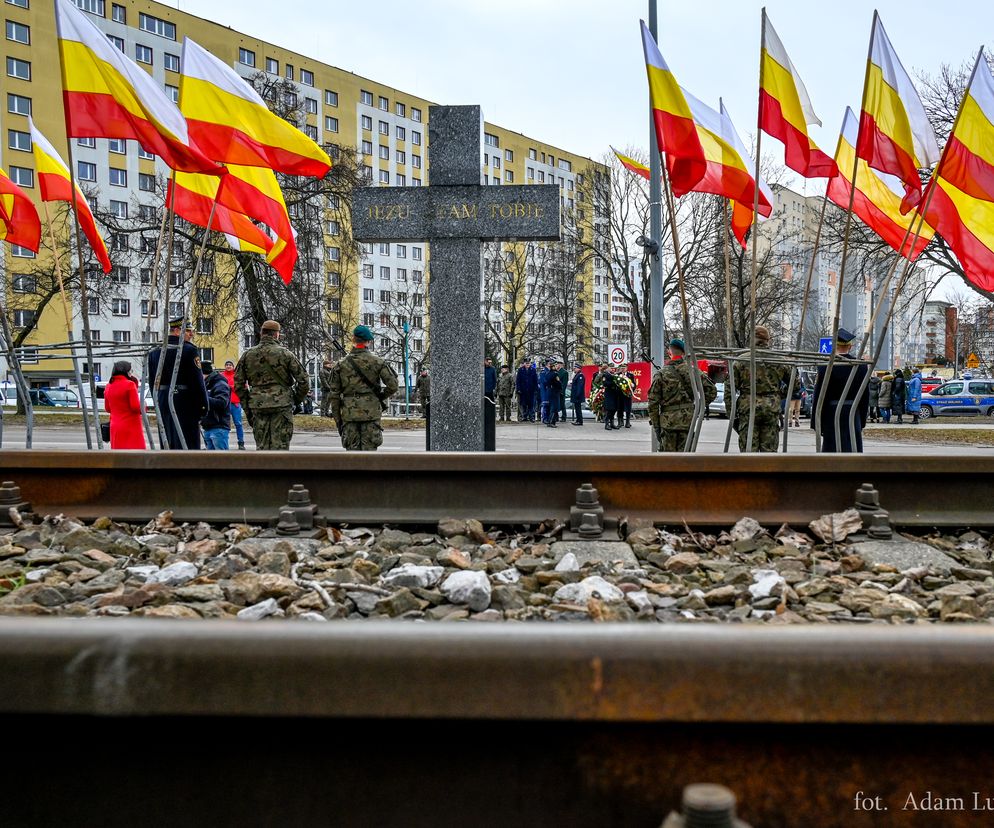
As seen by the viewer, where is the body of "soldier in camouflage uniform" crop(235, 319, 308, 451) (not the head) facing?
away from the camera

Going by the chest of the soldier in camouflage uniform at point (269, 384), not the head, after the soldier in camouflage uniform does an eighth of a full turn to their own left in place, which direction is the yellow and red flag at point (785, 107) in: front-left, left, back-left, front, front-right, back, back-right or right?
back

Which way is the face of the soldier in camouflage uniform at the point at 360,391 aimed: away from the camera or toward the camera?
away from the camera

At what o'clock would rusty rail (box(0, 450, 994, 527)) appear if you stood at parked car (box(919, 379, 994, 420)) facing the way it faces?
The rusty rail is roughly at 9 o'clock from the parked car.

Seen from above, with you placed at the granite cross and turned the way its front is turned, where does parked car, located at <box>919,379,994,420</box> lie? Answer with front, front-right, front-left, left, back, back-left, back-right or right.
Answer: back-left

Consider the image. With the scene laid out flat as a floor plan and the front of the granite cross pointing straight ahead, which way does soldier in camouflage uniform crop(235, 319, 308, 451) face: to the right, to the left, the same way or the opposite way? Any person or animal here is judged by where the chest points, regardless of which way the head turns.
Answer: the opposite way

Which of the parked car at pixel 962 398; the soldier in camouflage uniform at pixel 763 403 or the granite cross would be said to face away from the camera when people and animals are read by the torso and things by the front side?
the soldier in camouflage uniform

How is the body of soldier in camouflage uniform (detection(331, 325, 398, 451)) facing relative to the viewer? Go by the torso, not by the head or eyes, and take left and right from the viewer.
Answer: facing away from the viewer

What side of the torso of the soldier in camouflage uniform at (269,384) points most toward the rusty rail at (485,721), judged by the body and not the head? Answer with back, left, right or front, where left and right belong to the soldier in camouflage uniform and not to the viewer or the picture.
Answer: back

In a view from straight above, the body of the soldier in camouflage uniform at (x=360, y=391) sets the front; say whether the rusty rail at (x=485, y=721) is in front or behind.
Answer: behind

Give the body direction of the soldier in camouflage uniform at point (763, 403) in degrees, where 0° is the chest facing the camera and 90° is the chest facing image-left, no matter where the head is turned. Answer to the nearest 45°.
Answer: approximately 180°

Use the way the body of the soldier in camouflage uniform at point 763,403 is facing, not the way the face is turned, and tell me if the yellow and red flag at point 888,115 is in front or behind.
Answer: behind

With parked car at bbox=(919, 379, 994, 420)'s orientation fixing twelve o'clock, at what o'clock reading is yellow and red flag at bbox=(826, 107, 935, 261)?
The yellow and red flag is roughly at 9 o'clock from the parked car.

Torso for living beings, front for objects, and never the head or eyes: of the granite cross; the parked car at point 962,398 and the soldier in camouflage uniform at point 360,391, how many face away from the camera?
1
